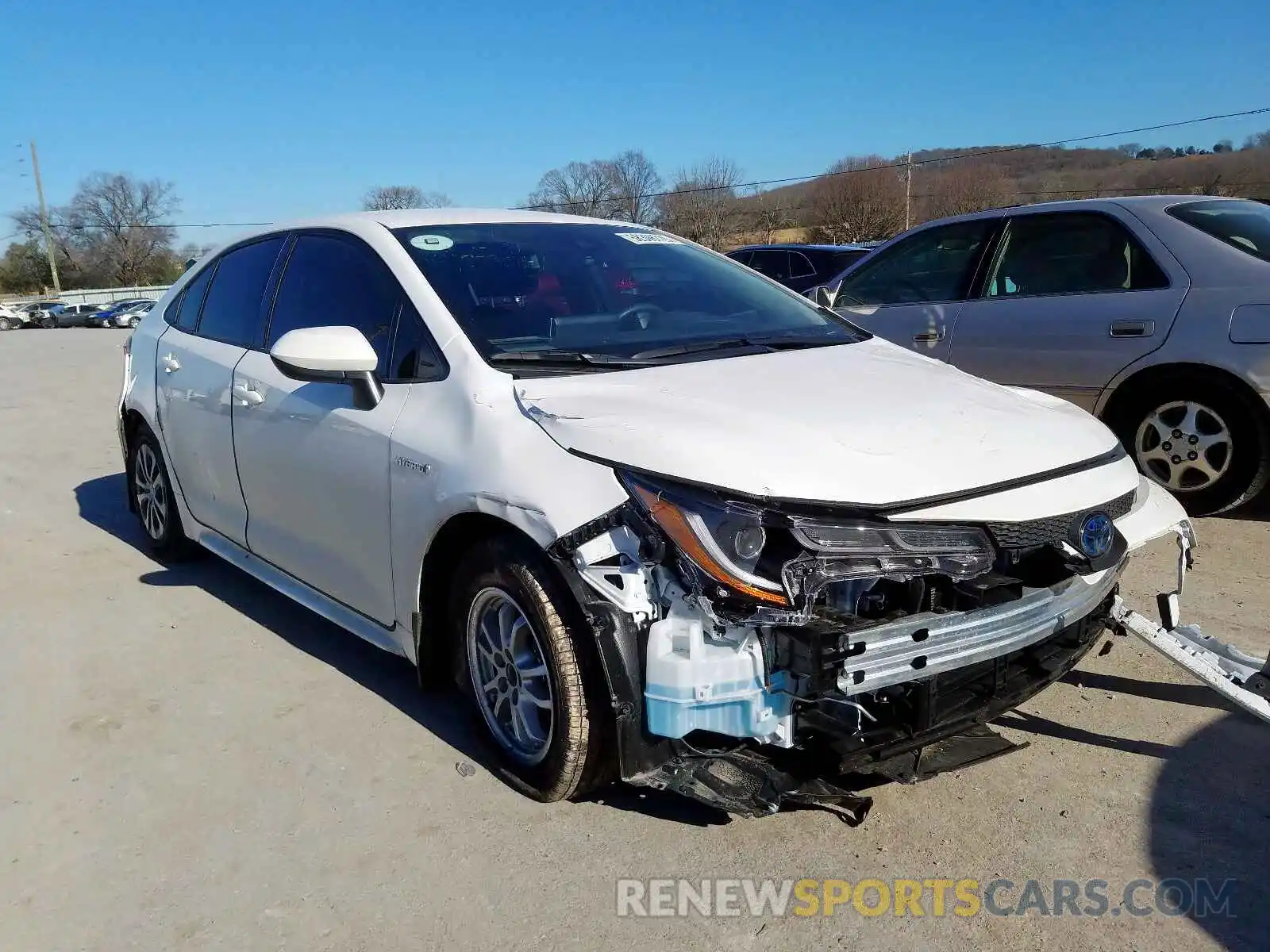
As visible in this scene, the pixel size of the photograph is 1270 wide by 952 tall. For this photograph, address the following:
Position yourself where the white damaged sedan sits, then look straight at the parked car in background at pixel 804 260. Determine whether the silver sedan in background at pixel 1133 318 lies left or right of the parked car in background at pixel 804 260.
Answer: right

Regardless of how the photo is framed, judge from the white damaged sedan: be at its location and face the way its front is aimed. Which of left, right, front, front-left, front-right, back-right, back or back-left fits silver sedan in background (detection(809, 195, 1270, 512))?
left

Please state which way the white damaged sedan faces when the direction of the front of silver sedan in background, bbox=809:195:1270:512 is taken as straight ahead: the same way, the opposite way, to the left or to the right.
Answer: the opposite way

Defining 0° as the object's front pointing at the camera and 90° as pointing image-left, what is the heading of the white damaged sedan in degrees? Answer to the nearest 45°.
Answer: approximately 315°

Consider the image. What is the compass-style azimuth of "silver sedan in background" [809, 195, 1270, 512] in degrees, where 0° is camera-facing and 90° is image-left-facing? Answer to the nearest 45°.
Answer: approximately 135°

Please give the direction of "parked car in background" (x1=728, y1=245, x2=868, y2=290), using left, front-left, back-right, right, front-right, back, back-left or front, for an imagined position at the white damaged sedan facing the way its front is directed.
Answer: back-left
